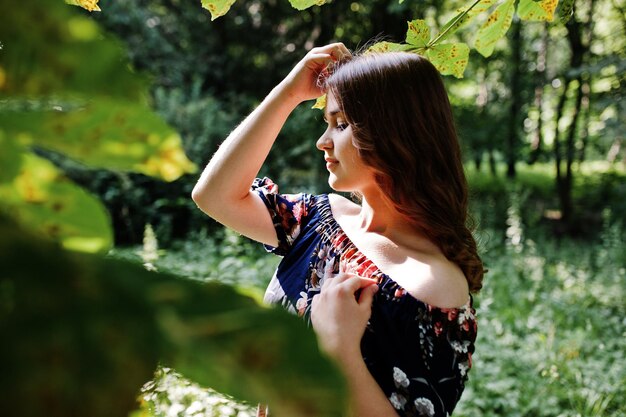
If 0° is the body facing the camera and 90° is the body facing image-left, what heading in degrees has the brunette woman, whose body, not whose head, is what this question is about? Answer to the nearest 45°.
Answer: approximately 45°

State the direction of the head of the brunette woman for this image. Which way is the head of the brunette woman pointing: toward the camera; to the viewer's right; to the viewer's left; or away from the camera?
to the viewer's left

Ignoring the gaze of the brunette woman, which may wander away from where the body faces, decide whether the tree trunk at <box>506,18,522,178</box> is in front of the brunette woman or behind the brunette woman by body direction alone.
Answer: behind

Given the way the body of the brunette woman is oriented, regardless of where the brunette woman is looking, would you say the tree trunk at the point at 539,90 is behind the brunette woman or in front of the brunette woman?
behind

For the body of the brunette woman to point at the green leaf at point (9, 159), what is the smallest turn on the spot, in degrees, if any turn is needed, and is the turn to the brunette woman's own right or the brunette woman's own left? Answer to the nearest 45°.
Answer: approximately 45° to the brunette woman's own left
